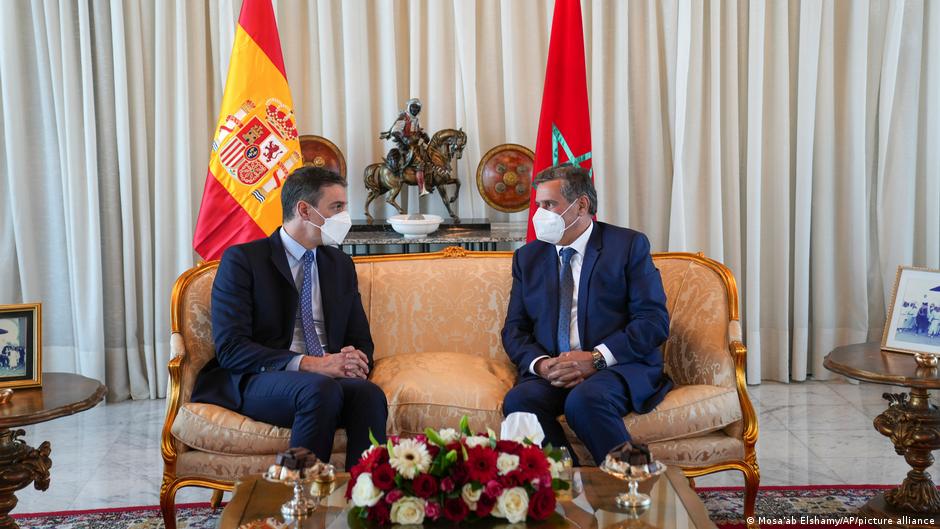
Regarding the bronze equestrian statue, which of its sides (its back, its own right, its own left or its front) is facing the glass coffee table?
right

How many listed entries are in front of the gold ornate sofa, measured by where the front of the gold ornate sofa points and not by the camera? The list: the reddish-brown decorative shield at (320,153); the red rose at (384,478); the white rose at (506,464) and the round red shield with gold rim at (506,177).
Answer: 2

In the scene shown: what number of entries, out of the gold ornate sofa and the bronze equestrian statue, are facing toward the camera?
1

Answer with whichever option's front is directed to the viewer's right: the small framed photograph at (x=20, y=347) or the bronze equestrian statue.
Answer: the bronze equestrian statue

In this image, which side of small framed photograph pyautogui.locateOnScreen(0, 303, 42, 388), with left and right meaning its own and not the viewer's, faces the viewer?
front

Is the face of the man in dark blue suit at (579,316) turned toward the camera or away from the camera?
toward the camera

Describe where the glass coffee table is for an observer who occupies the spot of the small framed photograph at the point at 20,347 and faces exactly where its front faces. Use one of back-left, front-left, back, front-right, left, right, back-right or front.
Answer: front-left

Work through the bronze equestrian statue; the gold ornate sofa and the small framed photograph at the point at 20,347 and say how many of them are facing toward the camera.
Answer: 2

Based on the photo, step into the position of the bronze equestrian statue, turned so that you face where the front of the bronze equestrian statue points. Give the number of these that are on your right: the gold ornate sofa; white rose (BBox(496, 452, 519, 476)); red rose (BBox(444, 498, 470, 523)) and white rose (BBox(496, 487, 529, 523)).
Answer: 4

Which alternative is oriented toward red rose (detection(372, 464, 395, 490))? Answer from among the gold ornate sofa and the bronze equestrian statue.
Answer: the gold ornate sofa

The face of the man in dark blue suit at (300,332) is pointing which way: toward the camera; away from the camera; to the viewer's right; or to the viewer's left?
to the viewer's right

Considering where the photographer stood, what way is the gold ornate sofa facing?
facing the viewer

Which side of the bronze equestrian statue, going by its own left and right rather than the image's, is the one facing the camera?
right

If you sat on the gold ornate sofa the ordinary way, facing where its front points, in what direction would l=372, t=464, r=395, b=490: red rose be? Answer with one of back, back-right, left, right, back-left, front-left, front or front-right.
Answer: front

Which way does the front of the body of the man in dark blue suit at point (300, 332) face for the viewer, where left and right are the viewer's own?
facing the viewer and to the right of the viewer

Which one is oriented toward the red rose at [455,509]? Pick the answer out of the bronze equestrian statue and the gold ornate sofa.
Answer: the gold ornate sofa

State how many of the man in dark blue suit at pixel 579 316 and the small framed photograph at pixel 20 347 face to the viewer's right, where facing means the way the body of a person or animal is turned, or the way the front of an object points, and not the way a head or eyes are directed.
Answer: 0

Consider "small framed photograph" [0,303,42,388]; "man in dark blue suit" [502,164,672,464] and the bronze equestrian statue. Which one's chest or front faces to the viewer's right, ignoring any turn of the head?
the bronze equestrian statue

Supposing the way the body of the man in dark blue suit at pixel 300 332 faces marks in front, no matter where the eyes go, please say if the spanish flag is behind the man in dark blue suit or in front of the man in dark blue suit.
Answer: behind

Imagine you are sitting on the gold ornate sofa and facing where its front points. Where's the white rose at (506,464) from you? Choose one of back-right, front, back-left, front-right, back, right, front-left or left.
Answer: front

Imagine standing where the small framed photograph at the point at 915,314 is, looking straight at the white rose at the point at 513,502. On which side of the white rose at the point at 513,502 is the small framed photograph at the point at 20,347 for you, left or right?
right

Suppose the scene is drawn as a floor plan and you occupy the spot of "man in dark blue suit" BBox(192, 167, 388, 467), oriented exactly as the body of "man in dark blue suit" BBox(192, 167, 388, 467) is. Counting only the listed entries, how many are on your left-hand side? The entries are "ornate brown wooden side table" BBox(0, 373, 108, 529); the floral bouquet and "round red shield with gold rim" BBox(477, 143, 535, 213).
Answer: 1
